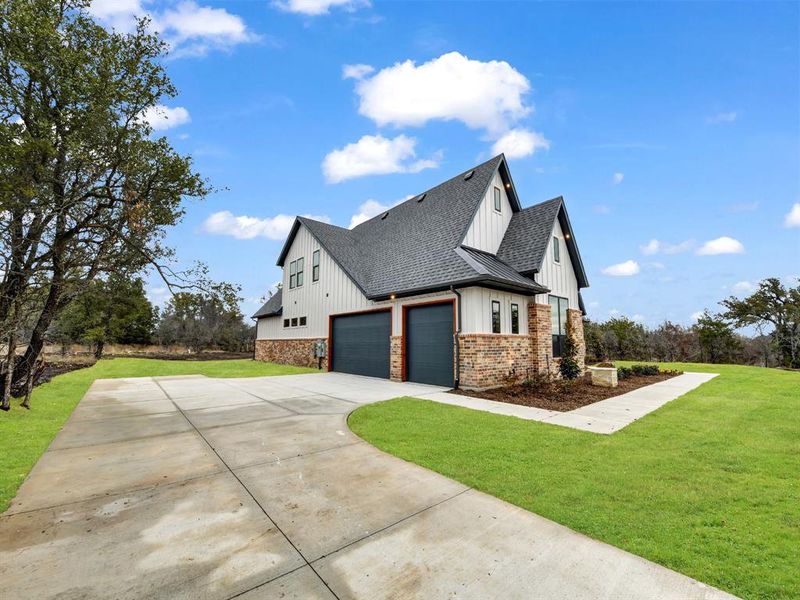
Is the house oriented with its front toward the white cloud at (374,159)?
no

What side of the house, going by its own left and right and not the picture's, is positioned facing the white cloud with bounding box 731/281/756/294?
left

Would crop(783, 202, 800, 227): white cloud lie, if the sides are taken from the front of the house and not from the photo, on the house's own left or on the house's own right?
on the house's own left

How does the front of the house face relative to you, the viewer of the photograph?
facing the viewer and to the right of the viewer

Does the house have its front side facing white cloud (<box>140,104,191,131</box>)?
no

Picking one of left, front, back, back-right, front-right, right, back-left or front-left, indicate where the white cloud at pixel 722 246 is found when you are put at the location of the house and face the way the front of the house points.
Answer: left

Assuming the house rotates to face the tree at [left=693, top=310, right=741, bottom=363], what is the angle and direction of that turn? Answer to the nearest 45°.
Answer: approximately 90° to its left

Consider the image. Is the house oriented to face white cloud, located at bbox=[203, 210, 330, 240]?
no
